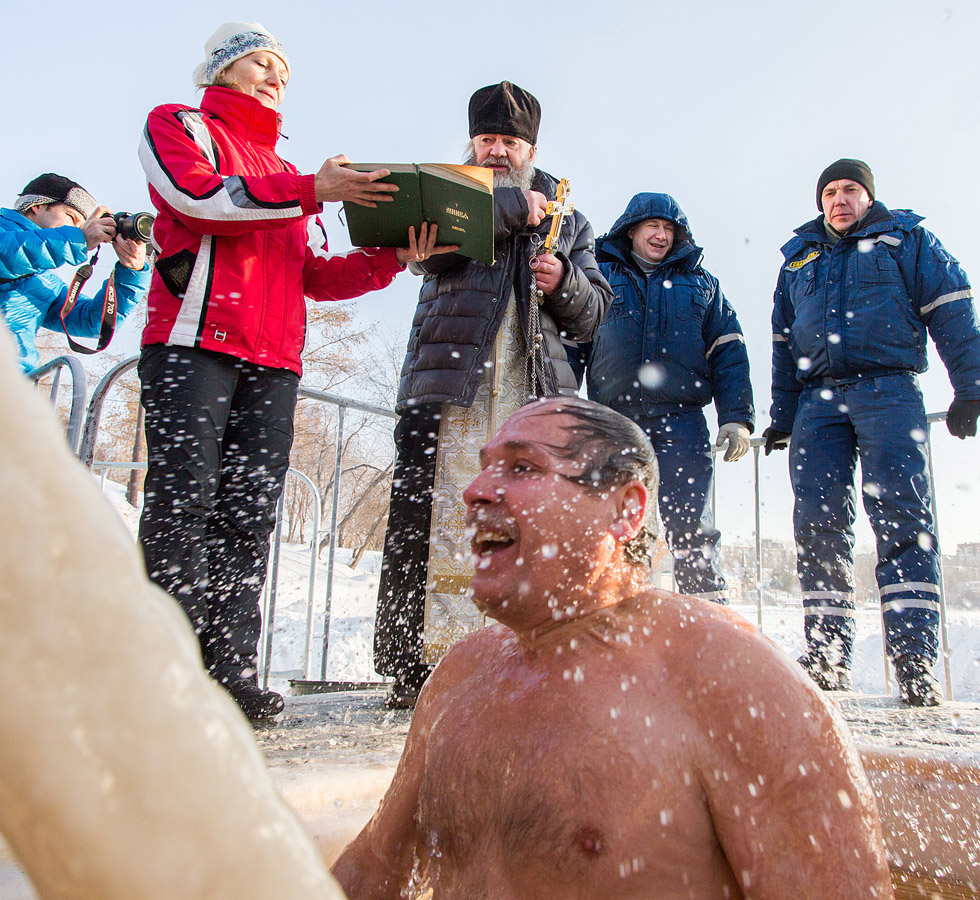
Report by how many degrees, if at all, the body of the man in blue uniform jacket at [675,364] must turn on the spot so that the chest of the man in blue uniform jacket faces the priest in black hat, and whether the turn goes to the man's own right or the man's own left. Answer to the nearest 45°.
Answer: approximately 45° to the man's own right

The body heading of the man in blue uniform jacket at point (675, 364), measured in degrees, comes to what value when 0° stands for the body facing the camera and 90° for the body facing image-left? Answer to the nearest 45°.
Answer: approximately 0°

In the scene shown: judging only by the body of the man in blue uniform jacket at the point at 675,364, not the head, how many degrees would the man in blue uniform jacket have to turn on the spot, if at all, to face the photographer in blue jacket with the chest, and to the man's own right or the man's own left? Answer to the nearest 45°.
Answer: approximately 45° to the man's own right

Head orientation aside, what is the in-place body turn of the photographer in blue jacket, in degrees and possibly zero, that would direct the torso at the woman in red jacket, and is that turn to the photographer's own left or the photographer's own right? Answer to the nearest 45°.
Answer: approximately 45° to the photographer's own right

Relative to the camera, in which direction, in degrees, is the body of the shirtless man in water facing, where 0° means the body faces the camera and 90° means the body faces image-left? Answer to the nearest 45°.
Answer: approximately 45°

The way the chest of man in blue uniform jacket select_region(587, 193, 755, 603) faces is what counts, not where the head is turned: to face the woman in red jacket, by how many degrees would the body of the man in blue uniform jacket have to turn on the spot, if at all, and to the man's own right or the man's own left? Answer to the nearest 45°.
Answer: approximately 45° to the man's own right

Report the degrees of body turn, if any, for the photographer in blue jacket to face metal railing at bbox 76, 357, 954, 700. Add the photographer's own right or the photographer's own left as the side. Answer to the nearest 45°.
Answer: approximately 45° to the photographer's own left

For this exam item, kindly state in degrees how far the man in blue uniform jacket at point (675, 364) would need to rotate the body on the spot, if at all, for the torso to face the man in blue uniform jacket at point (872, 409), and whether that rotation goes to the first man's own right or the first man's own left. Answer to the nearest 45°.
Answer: approximately 90° to the first man's own left

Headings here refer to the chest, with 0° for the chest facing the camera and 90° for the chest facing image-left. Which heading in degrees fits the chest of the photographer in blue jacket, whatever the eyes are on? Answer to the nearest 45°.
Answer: approximately 270°
